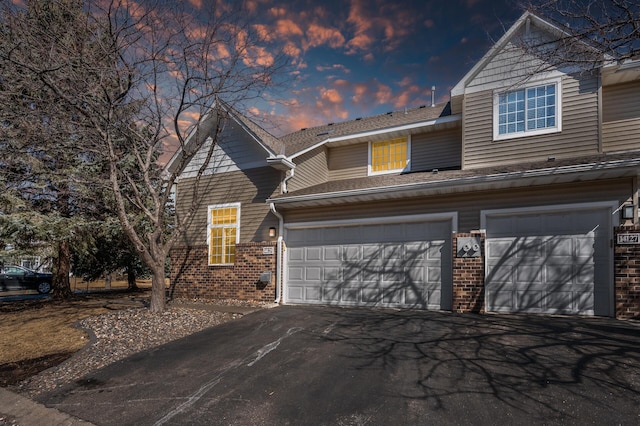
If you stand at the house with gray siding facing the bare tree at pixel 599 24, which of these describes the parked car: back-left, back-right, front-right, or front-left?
back-right
